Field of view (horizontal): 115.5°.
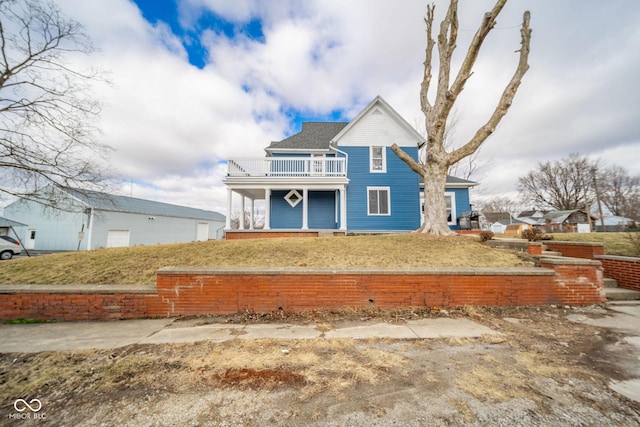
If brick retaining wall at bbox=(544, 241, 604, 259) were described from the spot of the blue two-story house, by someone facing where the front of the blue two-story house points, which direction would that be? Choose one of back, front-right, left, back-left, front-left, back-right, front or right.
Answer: front-left

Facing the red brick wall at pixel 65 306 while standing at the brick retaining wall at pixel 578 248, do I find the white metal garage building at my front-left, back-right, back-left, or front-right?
front-right

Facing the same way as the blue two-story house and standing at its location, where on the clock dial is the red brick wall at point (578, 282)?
The red brick wall is roughly at 11 o'clock from the blue two-story house.

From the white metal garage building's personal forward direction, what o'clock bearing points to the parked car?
The parked car is roughly at 3 o'clock from the white metal garage building.

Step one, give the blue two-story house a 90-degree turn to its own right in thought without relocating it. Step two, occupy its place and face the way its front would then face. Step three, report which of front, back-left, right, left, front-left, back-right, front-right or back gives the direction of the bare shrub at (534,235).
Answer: back-left

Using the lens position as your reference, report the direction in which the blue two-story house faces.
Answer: facing the viewer

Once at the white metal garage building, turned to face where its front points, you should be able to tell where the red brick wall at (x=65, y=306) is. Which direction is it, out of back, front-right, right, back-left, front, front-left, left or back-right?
front-right

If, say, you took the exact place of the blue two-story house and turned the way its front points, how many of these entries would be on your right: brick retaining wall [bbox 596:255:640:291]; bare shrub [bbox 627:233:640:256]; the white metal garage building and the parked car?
2

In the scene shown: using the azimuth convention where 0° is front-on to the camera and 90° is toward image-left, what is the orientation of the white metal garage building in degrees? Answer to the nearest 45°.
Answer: approximately 315°

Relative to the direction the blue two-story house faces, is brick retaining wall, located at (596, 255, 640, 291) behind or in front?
in front

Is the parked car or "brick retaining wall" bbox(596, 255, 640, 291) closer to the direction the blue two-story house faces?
the brick retaining wall

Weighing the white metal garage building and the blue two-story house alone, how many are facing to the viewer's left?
0

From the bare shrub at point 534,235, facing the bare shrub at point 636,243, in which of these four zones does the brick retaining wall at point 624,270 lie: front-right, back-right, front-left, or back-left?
front-right
